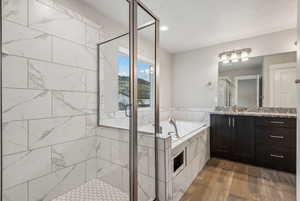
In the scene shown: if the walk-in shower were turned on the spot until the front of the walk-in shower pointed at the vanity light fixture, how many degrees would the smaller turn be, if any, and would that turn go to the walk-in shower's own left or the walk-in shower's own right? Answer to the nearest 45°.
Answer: approximately 45° to the walk-in shower's own left

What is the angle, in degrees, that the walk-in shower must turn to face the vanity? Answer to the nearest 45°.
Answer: approximately 45° to its left

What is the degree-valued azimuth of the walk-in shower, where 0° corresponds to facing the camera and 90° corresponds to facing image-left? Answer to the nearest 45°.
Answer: approximately 315°
